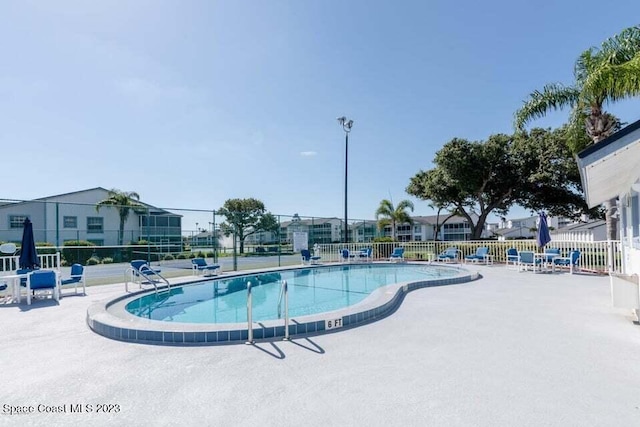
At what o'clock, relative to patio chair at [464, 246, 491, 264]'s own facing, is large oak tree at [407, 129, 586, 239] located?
The large oak tree is roughly at 5 o'clock from the patio chair.

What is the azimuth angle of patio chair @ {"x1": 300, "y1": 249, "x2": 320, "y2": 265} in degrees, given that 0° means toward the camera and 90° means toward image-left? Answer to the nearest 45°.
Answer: approximately 315°

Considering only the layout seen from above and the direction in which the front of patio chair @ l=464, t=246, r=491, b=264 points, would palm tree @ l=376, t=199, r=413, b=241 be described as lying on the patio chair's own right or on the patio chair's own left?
on the patio chair's own right

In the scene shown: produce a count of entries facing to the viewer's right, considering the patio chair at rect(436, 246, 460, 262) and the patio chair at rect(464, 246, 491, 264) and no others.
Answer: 0

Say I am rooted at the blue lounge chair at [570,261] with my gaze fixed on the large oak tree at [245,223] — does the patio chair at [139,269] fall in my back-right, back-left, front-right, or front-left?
front-left

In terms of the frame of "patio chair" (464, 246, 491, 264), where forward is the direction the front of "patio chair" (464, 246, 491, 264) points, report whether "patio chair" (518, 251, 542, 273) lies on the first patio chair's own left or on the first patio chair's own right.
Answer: on the first patio chair's own left

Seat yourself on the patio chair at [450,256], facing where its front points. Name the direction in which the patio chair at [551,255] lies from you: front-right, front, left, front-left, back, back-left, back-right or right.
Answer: left

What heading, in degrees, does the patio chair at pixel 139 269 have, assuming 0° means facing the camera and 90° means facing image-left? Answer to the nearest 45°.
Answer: approximately 315°

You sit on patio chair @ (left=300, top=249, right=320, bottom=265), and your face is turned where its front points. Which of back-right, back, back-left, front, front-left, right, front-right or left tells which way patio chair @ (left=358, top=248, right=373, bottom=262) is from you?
front

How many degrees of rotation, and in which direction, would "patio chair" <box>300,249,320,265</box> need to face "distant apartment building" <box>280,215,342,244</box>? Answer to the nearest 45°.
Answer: approximately 135° to its left

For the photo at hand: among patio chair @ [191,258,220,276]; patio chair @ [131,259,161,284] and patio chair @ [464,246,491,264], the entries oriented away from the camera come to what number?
0

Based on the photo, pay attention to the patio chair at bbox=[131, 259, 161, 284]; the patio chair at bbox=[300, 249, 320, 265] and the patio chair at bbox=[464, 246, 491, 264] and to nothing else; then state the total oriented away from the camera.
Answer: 0

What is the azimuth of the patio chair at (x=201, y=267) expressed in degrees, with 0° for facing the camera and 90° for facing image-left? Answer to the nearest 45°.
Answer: approximately 315°

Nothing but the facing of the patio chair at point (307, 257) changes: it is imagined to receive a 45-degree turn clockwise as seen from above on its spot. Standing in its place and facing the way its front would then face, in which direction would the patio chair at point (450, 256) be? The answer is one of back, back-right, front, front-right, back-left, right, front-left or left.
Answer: left
